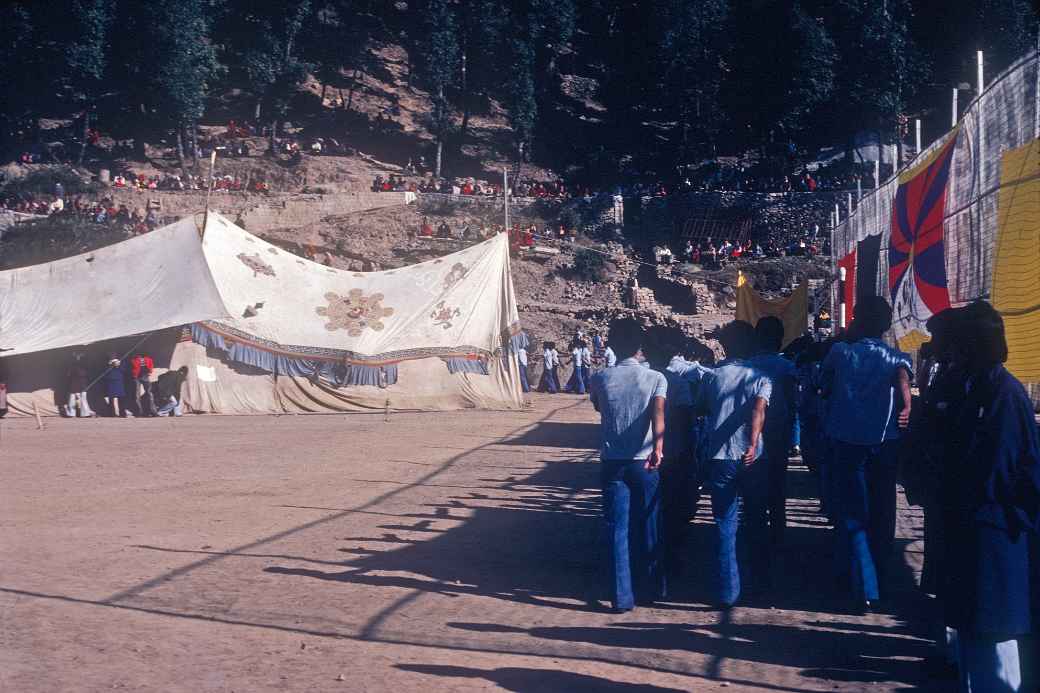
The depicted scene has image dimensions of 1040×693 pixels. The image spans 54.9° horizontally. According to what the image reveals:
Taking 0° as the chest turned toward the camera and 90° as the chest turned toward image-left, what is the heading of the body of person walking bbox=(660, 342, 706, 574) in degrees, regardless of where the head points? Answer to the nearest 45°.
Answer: approximately 180°

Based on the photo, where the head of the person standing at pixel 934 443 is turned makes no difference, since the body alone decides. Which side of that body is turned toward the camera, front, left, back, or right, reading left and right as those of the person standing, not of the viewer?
back

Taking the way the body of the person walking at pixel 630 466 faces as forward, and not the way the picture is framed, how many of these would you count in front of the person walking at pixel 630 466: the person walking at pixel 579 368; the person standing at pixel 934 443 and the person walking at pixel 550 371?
2

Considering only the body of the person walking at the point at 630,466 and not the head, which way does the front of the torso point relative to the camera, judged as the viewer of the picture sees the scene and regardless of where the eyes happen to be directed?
away from the camera

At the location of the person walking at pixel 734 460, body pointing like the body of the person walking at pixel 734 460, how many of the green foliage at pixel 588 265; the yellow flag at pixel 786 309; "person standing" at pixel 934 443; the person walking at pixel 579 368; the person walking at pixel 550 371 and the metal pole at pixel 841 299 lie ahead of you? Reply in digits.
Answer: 5

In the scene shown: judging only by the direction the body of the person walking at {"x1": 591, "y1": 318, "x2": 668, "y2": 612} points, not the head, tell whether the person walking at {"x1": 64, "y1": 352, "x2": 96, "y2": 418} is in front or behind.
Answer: in front

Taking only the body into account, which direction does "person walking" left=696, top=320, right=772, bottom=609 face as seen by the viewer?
away from the camera

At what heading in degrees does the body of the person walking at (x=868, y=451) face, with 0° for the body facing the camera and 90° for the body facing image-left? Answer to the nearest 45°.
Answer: approximately 180°

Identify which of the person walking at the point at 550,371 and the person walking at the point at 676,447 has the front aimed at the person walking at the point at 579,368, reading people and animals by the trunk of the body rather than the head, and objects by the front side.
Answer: the person walking at the point at 676,447
